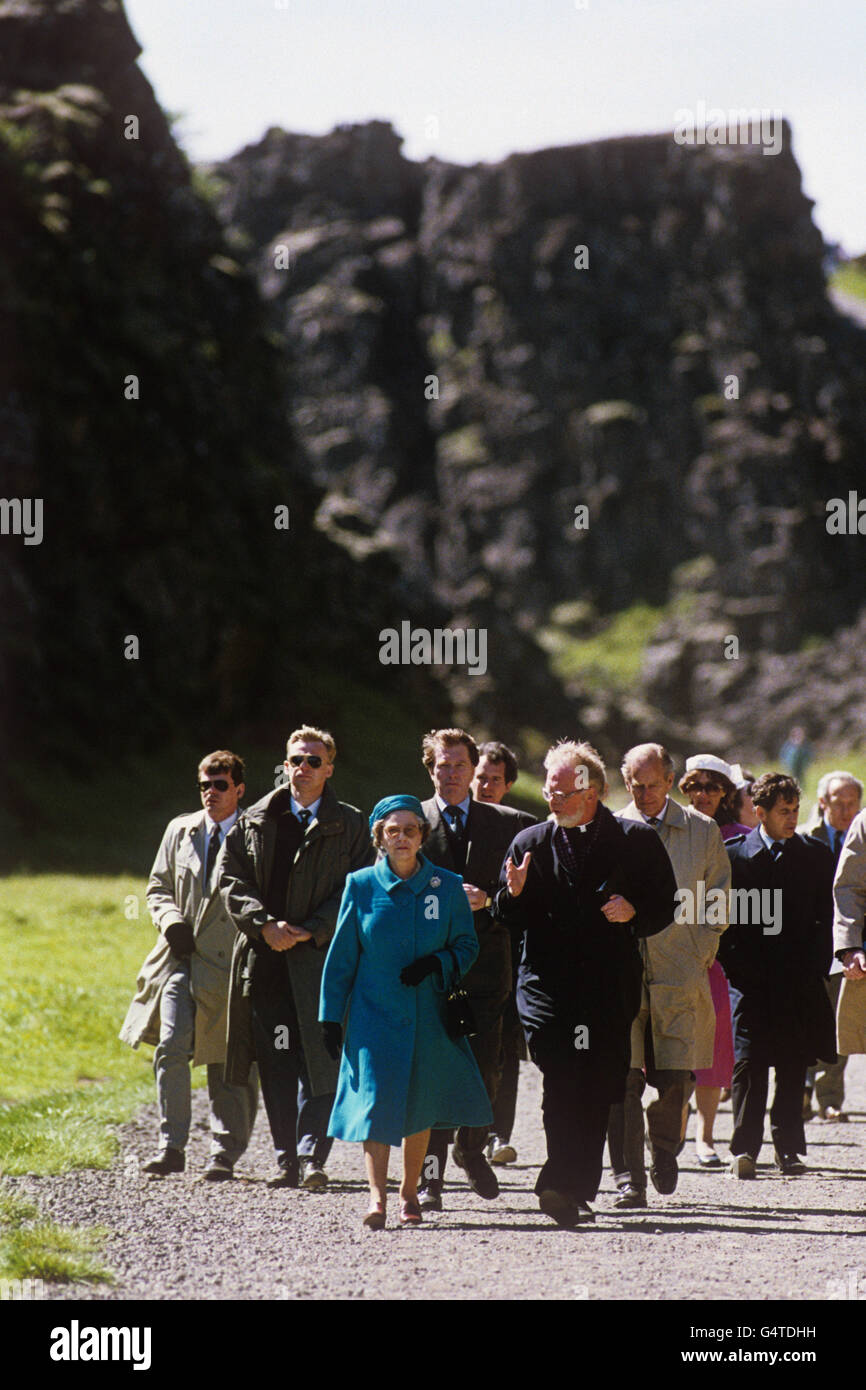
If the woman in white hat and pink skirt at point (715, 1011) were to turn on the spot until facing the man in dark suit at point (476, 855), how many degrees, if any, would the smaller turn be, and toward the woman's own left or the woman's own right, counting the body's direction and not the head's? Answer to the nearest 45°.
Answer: approximately 45° to the woman's own right

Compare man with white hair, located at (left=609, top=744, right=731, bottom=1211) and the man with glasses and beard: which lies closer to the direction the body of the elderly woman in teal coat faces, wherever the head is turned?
the man with glasses and beard

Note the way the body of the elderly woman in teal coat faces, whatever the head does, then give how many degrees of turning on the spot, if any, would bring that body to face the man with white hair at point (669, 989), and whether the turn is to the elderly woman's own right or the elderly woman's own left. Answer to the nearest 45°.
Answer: approximately 135° to the elderly woman's own left

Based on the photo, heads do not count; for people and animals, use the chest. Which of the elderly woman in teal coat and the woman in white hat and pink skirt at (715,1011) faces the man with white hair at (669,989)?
the woman in white hat and pink skirt

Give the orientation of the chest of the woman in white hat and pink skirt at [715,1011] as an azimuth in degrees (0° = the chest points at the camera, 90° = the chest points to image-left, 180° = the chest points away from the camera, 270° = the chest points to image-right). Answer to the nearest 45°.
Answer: approximately 0°

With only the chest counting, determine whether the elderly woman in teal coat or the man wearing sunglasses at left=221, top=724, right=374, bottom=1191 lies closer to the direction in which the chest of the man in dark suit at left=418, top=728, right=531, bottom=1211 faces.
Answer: the elderly woman in teal coat

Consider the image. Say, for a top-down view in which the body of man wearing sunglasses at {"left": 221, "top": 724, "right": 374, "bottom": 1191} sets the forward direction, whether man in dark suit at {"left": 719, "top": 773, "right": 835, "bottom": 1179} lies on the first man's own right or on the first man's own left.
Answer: on the first man's own left

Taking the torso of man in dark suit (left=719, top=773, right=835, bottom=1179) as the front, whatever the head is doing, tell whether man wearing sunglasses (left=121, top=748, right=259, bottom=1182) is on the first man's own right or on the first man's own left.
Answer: on the first man's own right

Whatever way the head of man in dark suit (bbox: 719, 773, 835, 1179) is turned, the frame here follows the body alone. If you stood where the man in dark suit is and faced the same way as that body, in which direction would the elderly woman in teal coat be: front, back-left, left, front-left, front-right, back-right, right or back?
front-right
